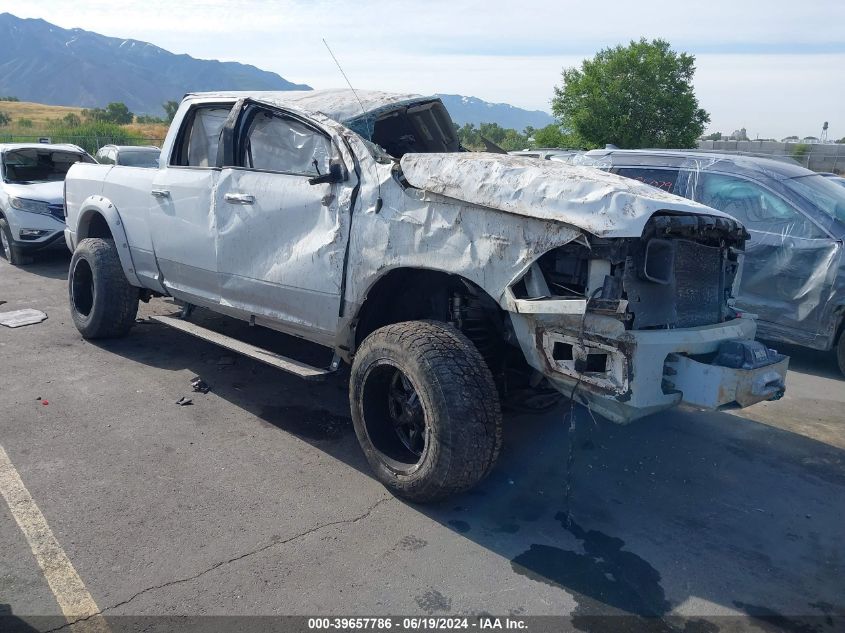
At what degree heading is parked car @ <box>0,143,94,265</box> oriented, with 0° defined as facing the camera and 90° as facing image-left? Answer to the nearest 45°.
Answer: approximately 315°

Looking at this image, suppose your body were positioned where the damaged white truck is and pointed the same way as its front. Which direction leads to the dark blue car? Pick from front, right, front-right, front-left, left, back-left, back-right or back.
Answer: left

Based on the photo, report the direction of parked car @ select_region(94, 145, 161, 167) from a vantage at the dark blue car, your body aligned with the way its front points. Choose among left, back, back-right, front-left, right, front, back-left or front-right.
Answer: back-right

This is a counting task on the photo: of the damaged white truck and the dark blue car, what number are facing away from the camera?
0

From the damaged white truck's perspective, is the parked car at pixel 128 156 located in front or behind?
behind

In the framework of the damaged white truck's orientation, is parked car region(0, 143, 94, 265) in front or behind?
behind

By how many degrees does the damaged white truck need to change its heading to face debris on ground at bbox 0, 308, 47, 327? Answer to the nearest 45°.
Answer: approximately 180°
